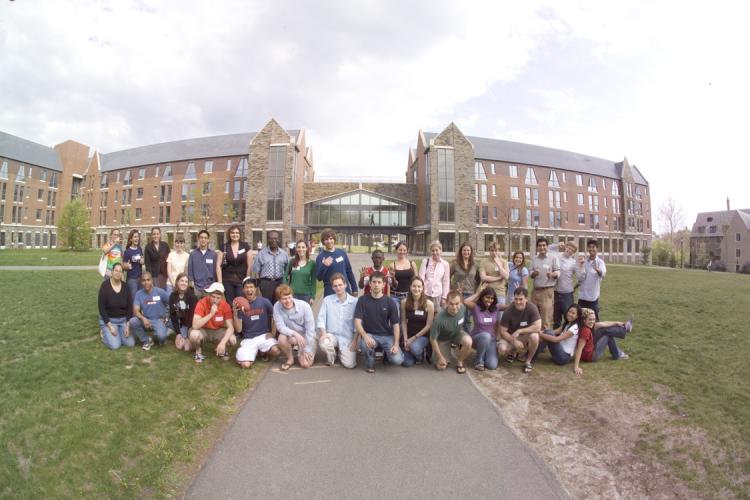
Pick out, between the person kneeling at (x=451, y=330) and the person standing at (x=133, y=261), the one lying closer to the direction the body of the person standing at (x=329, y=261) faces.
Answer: the person kneeling

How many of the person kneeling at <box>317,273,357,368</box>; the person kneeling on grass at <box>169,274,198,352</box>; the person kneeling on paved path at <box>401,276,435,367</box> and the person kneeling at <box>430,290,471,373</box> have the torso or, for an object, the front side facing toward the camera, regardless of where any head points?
4

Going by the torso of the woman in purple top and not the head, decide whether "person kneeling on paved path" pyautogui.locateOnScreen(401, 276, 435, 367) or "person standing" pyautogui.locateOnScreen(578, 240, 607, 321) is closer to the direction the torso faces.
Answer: the person kneeling on paved path

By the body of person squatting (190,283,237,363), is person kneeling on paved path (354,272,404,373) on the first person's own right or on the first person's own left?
on the first person's own left

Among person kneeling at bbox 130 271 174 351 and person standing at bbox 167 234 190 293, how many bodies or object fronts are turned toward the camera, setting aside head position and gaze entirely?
2

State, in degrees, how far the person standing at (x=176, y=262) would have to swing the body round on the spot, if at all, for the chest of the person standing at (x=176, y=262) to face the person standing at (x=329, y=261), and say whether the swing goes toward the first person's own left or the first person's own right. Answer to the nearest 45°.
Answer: approximately 45° to the first person's own left

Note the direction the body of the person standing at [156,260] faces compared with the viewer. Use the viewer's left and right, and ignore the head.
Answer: facing the viewer

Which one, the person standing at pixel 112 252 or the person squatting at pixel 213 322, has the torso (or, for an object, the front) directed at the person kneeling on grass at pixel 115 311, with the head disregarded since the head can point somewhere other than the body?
the person standing

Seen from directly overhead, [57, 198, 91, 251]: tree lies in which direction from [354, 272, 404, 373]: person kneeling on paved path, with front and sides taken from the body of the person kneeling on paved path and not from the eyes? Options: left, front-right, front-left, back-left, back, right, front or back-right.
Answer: back-right

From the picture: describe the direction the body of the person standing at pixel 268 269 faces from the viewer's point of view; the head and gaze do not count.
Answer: toward the camera

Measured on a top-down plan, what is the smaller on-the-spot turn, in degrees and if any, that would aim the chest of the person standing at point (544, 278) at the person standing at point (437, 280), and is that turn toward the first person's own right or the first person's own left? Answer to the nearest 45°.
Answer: approximately 45° to the first person's own right

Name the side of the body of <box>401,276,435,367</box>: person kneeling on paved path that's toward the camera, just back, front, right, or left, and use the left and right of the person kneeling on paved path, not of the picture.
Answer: front

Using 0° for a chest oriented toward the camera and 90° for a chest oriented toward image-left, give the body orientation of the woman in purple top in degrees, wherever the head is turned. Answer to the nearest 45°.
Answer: approximately 0°

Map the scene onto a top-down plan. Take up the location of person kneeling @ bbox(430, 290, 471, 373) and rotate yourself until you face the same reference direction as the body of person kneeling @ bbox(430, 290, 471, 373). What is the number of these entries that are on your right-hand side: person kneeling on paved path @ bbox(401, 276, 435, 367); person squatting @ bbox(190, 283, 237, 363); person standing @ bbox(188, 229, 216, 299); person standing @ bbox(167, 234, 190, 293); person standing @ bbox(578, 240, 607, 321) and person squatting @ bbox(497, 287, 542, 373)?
4
